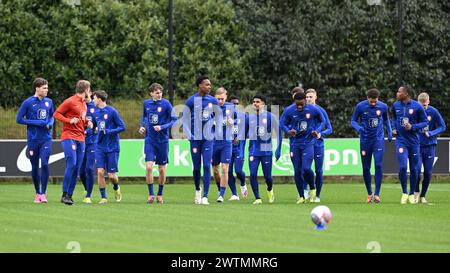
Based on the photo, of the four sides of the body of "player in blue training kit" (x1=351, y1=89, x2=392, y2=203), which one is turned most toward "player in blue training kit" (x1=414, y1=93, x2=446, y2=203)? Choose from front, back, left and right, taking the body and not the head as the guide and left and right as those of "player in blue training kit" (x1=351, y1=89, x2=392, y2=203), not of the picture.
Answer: left

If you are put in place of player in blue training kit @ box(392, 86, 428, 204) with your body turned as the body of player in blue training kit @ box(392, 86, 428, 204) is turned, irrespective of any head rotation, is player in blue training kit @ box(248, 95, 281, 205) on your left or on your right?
on your right

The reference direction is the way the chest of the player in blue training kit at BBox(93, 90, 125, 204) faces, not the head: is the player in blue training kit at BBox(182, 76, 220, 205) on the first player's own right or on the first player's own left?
on the first player's own left

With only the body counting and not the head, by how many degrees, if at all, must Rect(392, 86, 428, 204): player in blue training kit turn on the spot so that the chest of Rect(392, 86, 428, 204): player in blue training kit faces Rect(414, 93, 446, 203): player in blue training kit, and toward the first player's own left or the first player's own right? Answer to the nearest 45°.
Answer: approximately 135° to the first player's own left

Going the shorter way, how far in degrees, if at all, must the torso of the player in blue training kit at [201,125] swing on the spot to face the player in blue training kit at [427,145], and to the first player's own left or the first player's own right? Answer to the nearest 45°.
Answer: approximately 90° to the first player's own left
